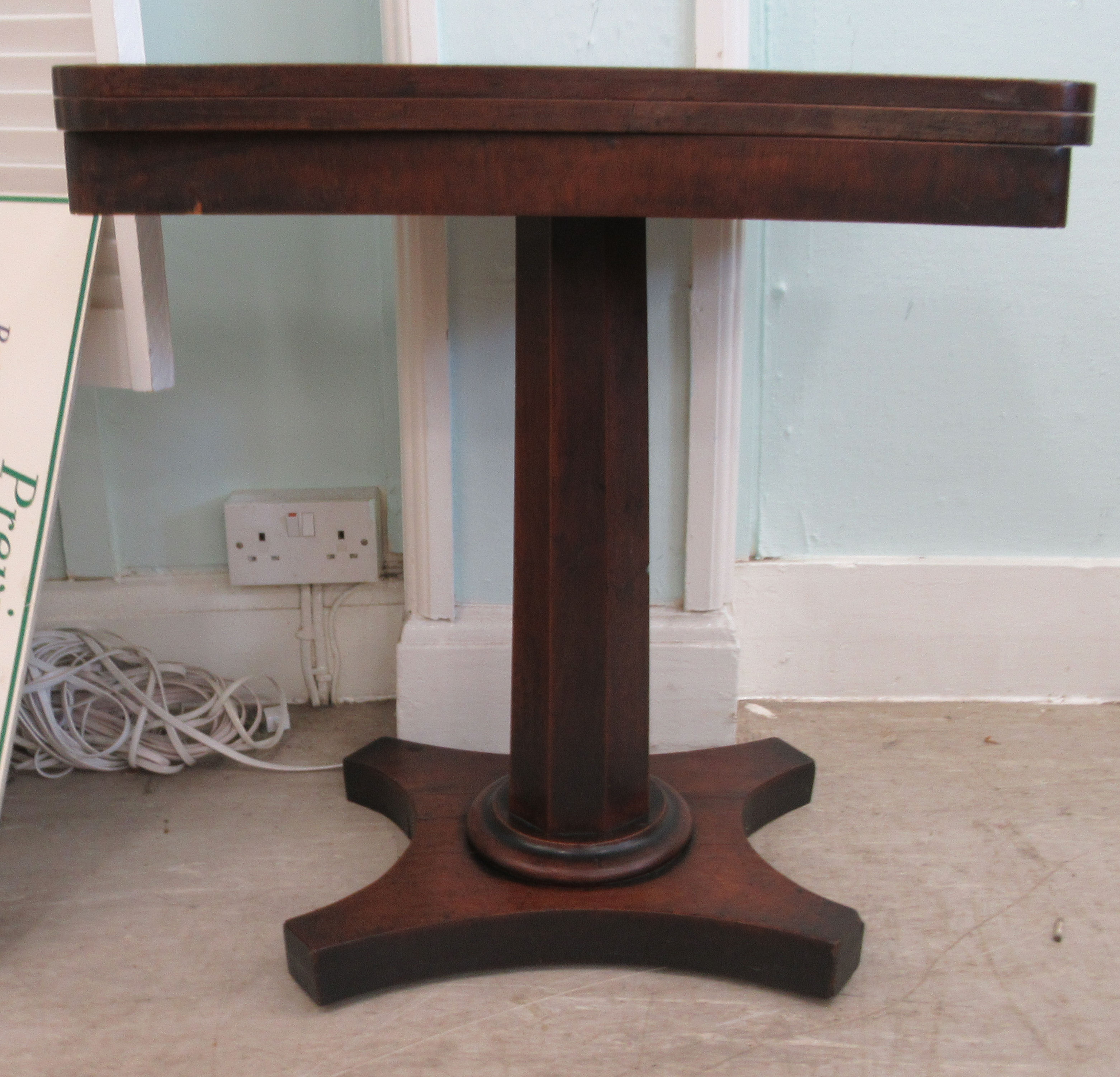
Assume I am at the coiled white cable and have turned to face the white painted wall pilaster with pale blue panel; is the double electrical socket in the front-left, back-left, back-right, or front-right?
front-left

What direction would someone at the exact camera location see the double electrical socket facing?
facing the viewer
